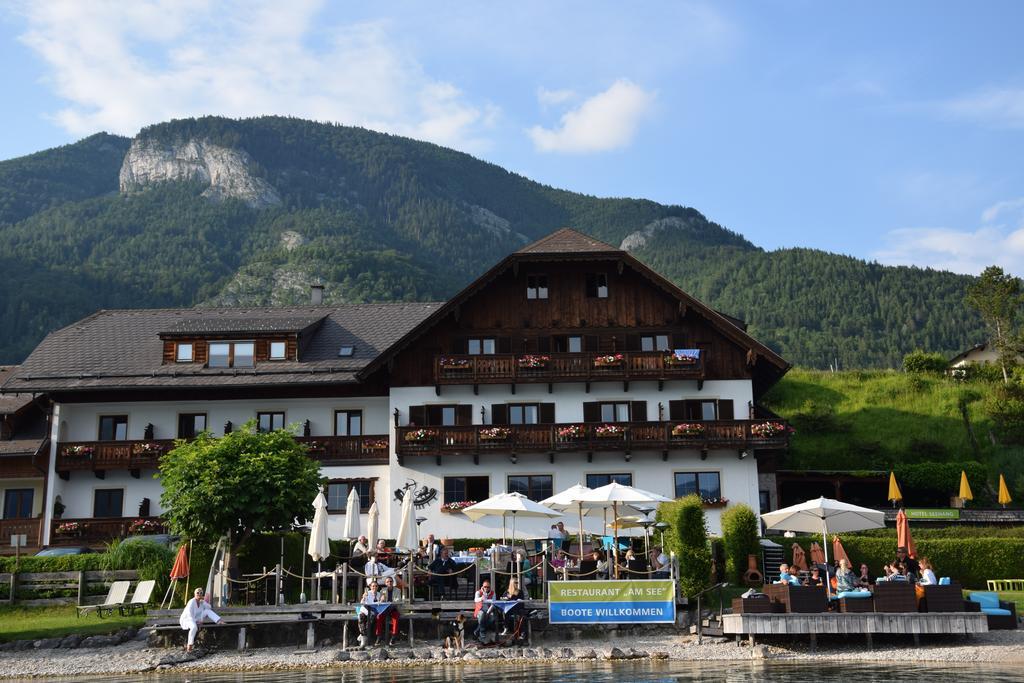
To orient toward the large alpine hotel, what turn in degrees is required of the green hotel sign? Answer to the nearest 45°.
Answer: approximately 90° to its right

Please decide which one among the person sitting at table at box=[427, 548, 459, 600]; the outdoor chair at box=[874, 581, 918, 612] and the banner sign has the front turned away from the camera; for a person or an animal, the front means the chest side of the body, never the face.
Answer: the outdoor chair

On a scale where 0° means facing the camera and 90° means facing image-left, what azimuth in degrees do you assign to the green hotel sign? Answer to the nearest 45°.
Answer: approximately 0°

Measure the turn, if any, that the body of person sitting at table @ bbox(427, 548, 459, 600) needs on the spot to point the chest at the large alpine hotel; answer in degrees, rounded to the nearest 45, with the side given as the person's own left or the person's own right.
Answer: approximately 180°

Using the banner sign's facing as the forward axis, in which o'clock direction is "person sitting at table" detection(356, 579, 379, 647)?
The person sitting at table is roughly at 3 o'clock from the banner sign.

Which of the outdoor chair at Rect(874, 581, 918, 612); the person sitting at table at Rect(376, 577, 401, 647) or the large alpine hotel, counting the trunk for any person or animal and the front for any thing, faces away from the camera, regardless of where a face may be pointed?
the outdoor chair

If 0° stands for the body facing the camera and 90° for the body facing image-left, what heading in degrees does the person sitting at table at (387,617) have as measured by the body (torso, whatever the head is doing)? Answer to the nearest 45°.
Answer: approximately 45°

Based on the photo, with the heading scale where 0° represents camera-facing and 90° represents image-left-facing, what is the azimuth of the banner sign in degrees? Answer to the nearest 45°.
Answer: approximately 0°

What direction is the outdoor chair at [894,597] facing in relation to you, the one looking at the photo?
facing away from the viewer
